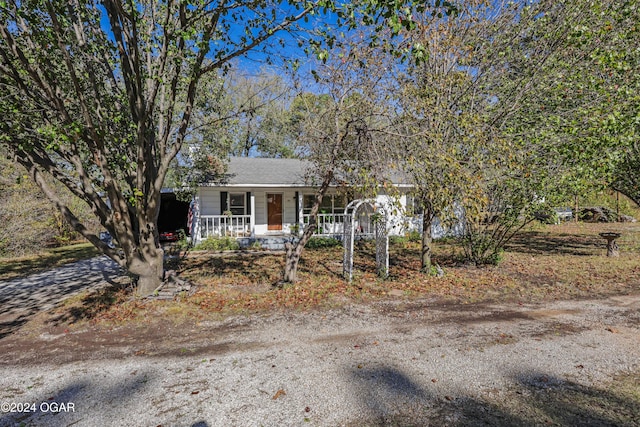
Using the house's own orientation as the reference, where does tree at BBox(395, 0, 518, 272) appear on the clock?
The tree is roughly at 11 o'clock from the house.

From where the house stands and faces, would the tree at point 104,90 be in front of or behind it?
in front

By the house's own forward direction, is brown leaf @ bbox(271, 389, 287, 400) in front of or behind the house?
in front

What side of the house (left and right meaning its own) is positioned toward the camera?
front

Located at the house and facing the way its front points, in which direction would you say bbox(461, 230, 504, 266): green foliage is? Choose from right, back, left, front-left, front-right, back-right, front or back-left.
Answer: front-left

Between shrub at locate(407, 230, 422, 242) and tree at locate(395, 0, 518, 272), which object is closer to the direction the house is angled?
the tree

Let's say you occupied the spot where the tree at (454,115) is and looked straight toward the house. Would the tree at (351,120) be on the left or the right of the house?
left

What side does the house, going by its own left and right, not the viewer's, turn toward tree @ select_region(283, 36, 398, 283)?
front

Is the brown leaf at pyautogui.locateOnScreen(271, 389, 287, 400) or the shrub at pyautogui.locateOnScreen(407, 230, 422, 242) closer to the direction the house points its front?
the brown leaf

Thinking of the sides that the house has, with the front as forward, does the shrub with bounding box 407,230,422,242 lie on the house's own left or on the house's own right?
on the house's own left

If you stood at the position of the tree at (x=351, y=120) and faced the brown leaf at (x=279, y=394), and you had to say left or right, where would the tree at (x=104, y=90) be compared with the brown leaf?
right

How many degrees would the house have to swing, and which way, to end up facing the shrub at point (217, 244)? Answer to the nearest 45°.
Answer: approximately 45° to its right
